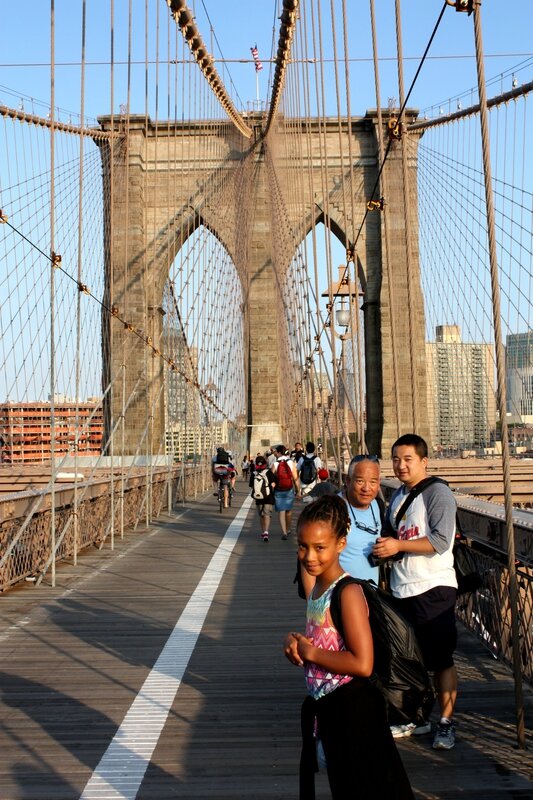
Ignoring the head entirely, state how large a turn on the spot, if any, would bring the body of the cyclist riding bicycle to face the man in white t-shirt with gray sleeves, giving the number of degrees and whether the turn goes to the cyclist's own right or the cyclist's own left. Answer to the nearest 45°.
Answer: approximately 180°

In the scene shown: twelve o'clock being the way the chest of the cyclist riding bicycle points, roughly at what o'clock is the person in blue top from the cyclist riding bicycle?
The person in blue top is roughly at 6 o'clock from the cyclist riding bicycle.

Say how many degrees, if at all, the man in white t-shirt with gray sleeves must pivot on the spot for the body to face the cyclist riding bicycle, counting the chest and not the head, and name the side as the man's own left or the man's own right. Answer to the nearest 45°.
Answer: approximately 135° to the man's own right

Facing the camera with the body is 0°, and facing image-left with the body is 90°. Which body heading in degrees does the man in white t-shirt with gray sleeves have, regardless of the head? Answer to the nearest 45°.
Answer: approximately 45°

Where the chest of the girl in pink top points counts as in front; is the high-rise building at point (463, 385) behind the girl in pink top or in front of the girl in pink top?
behind
